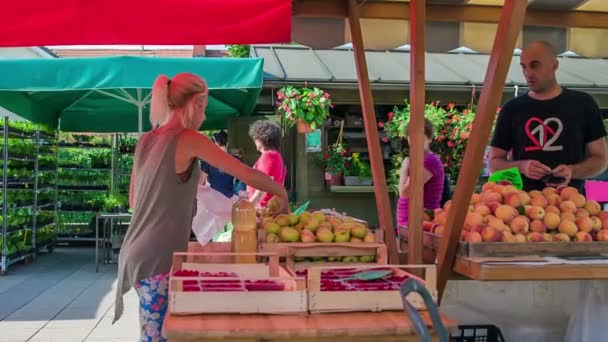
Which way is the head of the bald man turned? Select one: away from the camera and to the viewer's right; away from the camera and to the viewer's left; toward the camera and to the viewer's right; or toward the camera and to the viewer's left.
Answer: toward the camera and to the viewer's left

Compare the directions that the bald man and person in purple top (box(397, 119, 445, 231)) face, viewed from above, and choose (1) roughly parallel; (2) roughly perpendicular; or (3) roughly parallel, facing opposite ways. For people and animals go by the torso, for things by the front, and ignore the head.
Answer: roughly perpendicular

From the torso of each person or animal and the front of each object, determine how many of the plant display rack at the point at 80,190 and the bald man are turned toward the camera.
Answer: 2

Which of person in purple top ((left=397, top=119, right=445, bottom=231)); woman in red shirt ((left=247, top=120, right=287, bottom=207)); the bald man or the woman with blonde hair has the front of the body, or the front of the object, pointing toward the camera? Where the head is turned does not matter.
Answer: the bald man

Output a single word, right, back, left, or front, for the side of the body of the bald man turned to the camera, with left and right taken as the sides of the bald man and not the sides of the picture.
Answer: front

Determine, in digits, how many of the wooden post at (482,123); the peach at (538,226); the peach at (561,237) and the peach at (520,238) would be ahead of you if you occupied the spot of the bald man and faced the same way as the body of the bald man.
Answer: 4

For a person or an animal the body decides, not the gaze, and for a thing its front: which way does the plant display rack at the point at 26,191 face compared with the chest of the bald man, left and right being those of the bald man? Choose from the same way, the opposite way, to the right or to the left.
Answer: to the left

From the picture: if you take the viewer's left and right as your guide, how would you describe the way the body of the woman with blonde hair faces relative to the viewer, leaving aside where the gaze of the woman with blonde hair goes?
facing away from the viewer and to the right of the viewer

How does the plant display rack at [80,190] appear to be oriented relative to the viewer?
toward the camera

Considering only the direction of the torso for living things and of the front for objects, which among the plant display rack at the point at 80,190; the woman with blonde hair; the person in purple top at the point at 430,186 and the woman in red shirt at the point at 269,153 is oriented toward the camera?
the plant display rack

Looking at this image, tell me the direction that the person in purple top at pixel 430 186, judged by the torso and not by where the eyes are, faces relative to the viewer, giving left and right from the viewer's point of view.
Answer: facing to the left of the viewer

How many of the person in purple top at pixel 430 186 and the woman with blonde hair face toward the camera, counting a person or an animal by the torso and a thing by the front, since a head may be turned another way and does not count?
0

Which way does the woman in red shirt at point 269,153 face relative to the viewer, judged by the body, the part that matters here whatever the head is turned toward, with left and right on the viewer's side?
facing to the left of the viewer

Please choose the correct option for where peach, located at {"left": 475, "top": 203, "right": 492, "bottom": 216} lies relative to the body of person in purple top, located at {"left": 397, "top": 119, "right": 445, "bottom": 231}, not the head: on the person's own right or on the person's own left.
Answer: on the person's own left

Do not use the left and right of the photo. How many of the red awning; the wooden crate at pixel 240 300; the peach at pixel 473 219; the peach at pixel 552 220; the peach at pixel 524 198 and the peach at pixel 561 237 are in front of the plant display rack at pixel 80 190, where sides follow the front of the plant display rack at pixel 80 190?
6

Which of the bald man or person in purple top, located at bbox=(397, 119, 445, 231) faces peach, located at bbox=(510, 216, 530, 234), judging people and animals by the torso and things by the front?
the bald man
